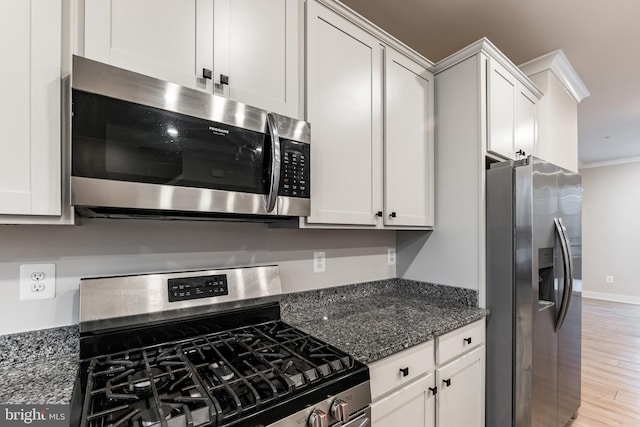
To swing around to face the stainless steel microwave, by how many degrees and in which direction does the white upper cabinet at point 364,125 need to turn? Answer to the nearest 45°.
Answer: approximately 90° to its right

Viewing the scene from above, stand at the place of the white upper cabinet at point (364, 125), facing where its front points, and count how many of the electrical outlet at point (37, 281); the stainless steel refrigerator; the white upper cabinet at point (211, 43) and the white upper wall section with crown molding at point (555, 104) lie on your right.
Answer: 2

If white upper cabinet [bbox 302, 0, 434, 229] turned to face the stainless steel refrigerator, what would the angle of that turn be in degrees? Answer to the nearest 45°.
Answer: approximately 45° to its left

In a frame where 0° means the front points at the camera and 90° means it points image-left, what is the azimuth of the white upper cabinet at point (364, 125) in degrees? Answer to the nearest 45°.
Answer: approximately 315°

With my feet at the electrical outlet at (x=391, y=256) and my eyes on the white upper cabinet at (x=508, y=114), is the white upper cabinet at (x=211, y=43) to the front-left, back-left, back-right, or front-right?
back-right

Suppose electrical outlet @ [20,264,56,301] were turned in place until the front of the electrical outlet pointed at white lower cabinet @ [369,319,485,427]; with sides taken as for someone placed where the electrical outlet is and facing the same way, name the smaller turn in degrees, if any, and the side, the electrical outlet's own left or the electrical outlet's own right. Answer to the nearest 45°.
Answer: approximately 45° to the electrical outlet's own left

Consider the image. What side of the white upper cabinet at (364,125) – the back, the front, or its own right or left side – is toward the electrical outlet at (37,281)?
right

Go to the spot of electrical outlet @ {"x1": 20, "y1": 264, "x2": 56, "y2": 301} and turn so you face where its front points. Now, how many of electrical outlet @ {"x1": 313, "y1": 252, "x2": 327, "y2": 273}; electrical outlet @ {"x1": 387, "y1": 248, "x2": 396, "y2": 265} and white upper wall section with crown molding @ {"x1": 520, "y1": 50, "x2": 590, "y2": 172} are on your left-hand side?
3

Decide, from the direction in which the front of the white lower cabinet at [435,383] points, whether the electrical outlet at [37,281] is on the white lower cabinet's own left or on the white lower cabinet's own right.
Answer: on the white lower cabinet's own right

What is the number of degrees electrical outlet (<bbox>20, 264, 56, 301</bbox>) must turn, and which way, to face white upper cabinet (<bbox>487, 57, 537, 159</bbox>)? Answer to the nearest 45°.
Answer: approximately 90° to its left
